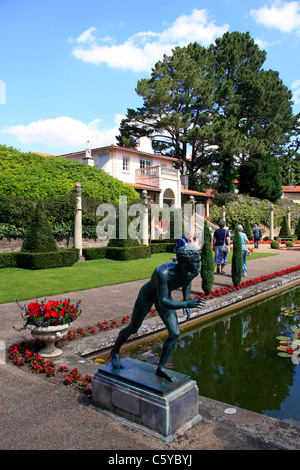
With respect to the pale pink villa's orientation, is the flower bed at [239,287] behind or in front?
in front

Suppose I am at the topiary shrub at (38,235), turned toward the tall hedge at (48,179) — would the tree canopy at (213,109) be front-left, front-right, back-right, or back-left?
front-right

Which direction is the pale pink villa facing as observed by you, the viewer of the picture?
facing the viewer and to the right of the viewer

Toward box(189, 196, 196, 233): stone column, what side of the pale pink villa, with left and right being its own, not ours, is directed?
front
